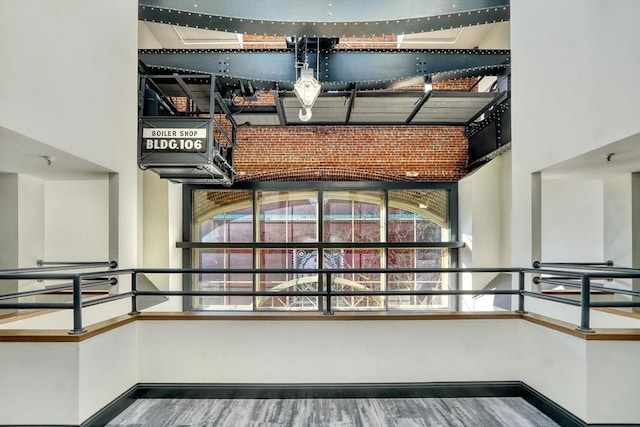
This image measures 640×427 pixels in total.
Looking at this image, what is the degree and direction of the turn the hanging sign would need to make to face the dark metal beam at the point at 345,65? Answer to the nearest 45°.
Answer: approximately 90° to its left

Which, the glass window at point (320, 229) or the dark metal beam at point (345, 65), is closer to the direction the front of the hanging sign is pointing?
the dark metal beam

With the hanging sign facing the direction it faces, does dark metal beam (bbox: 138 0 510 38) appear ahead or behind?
ahead

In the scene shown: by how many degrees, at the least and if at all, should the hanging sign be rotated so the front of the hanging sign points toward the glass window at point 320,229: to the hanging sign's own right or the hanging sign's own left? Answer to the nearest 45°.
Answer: approximately 135° to the hanging sign's own left

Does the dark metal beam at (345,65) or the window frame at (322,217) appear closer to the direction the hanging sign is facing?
the dark metal beam
